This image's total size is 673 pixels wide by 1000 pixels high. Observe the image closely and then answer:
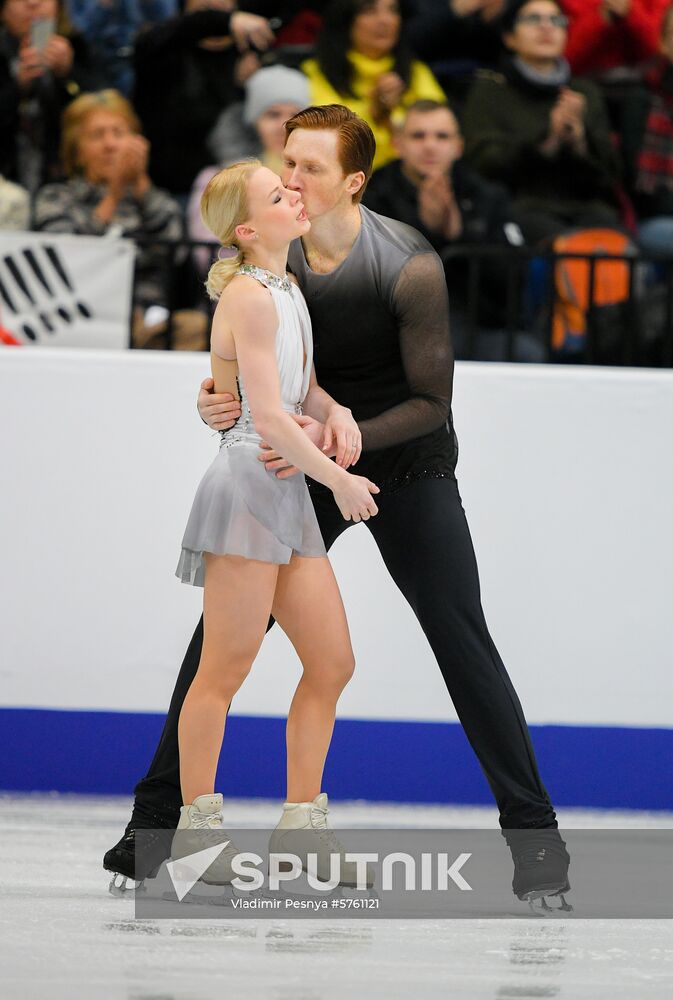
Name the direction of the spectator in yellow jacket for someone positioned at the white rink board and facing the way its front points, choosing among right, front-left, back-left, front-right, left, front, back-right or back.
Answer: back

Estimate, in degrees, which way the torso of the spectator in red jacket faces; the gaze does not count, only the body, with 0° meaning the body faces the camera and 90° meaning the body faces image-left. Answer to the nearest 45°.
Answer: approximately 0°

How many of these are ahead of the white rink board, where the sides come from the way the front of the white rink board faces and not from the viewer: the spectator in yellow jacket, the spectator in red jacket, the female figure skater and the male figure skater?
2

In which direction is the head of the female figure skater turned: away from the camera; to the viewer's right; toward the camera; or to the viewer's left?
to the viewer's right

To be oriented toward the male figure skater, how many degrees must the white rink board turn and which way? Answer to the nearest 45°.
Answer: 0° — it already faces them

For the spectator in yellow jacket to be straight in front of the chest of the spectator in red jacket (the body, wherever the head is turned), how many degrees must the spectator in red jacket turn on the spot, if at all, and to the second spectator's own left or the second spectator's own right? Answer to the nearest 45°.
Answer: approximately 45° to the second spectator's own right
